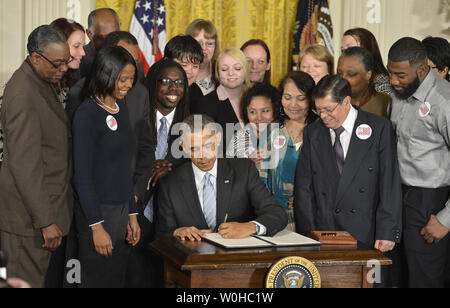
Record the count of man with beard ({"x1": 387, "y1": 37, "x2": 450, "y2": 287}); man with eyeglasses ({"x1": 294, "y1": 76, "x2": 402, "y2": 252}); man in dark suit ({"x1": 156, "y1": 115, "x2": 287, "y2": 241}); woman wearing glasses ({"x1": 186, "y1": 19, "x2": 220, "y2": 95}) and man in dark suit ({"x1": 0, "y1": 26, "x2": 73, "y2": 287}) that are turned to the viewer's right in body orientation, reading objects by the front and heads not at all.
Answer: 1

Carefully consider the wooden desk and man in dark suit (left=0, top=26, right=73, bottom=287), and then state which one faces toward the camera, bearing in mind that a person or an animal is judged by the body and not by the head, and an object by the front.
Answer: the wooden desk

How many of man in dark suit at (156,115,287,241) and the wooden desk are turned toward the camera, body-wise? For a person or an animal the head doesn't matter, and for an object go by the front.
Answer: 2

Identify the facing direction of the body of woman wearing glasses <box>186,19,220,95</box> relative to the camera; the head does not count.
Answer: toward the camera

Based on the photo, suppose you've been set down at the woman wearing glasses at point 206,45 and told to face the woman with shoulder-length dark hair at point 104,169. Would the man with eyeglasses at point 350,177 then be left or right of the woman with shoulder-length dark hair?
left

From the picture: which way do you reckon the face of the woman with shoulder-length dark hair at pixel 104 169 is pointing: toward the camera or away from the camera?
toward the camera

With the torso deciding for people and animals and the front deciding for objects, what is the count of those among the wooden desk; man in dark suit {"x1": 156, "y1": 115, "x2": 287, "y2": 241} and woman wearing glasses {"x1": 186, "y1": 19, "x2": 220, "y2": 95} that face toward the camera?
3

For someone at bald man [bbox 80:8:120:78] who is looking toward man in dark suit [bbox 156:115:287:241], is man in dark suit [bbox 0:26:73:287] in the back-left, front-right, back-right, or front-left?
front-right

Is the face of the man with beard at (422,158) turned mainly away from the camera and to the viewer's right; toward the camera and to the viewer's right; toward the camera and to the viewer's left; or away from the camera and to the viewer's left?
toward the camera and to the viewer's left

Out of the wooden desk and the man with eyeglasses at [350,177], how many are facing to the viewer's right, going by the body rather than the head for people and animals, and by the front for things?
0

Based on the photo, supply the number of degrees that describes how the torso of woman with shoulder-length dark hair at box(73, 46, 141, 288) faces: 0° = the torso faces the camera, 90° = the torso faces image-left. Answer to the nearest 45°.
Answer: approximately 315°

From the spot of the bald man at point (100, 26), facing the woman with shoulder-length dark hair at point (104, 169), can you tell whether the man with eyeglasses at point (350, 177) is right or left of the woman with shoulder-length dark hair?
left

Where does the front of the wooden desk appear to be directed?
toward the camera
